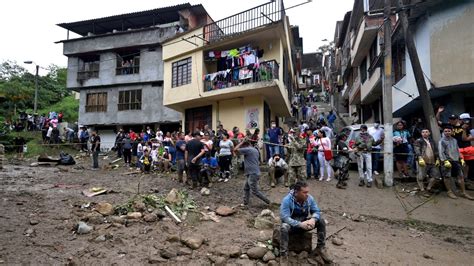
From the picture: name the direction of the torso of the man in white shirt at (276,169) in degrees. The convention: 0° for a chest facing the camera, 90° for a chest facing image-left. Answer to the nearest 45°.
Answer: approximately 0°

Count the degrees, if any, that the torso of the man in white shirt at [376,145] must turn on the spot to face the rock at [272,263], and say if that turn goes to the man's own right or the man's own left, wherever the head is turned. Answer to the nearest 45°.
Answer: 0° — they already face it

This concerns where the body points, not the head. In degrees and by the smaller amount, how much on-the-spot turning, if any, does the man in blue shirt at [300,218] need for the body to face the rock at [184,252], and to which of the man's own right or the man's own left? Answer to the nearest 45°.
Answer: approximately 135° to the man's own right

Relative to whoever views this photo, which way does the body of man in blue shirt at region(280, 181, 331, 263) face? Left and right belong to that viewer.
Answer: facing the viewer and to the right of the viewer

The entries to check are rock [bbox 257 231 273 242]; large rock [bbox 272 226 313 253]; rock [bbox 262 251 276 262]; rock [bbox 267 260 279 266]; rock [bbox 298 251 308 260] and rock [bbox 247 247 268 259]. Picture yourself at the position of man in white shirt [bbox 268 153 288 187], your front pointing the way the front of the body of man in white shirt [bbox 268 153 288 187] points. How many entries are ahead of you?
6

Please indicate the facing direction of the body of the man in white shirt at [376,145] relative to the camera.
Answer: toward the camera

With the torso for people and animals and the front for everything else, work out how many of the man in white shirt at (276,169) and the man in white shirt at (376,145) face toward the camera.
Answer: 2

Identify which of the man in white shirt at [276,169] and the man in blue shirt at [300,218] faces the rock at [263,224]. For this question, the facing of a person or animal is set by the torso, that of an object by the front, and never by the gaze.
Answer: the man in white shirt

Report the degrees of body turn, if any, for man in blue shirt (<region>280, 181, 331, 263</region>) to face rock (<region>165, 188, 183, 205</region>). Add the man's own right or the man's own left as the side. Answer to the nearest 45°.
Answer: approximately 180°

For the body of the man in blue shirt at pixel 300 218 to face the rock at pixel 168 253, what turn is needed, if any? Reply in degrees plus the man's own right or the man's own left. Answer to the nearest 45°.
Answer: approximately 135° to the man's own right

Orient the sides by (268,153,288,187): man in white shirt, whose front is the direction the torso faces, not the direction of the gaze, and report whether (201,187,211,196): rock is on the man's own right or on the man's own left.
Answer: on the man's own right
